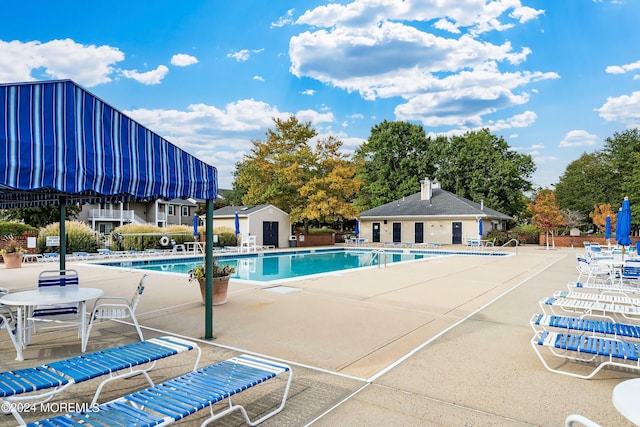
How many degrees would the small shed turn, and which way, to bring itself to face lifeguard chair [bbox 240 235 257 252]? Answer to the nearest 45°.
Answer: approximately 45° to its right

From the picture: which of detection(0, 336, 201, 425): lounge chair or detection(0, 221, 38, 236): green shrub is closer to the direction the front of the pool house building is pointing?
the lounge chair

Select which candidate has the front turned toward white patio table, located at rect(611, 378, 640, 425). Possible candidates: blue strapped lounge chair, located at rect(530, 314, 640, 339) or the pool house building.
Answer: the pool house building

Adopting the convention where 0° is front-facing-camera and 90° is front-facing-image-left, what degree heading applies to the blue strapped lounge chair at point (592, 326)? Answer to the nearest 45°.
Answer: approximately 90°

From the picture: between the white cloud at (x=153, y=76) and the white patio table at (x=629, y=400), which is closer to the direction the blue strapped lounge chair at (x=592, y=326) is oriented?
the white cloud

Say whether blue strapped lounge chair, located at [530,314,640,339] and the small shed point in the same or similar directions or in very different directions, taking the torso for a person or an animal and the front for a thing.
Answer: very different directions

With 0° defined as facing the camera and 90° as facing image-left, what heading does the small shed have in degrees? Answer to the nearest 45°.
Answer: approximately 315°
